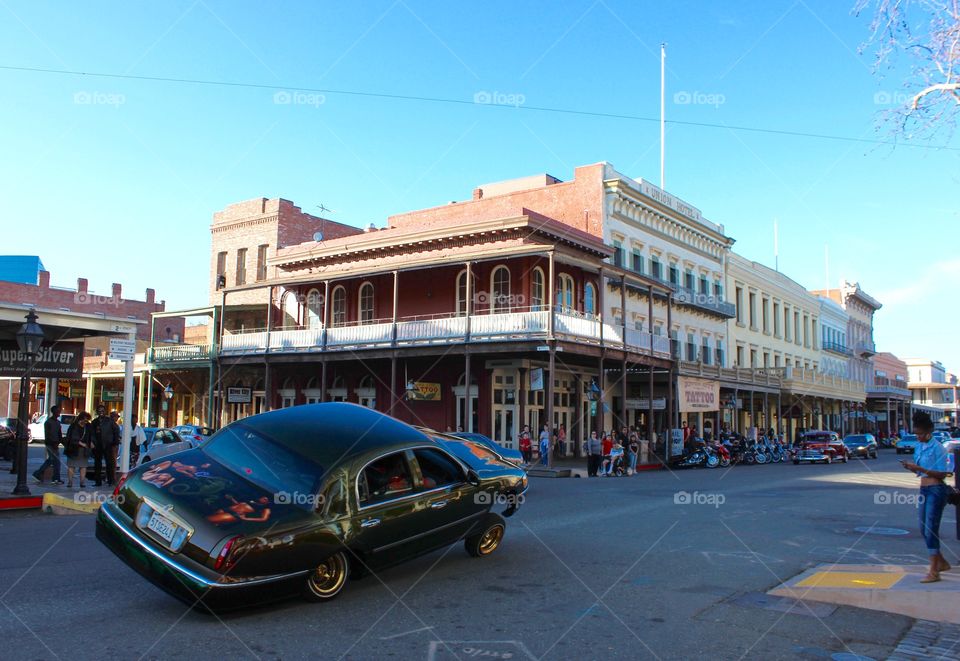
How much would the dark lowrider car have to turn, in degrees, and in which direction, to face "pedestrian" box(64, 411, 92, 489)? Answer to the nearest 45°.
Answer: approximately 90° to its left

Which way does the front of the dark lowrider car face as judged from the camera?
facing away from the viewer and to the right of the viewer

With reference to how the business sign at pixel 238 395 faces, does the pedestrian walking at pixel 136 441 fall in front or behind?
in front

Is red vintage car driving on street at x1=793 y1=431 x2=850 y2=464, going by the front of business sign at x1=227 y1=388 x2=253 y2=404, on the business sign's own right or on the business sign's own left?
on the business sign's own left

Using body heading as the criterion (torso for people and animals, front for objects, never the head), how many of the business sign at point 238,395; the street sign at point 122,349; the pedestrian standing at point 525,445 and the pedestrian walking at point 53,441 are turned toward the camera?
3

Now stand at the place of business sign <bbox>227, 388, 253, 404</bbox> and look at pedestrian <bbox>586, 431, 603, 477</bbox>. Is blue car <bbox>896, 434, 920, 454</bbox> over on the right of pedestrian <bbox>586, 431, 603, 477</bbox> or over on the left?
left

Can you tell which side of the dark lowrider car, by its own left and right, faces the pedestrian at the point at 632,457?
front

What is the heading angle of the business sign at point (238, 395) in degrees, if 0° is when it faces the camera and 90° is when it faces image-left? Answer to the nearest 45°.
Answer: approximately 0°

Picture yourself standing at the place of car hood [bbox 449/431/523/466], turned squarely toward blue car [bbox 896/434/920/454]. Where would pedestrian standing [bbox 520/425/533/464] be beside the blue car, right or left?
left

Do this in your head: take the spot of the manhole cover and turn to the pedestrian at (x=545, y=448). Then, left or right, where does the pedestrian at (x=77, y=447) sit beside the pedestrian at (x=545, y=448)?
left
